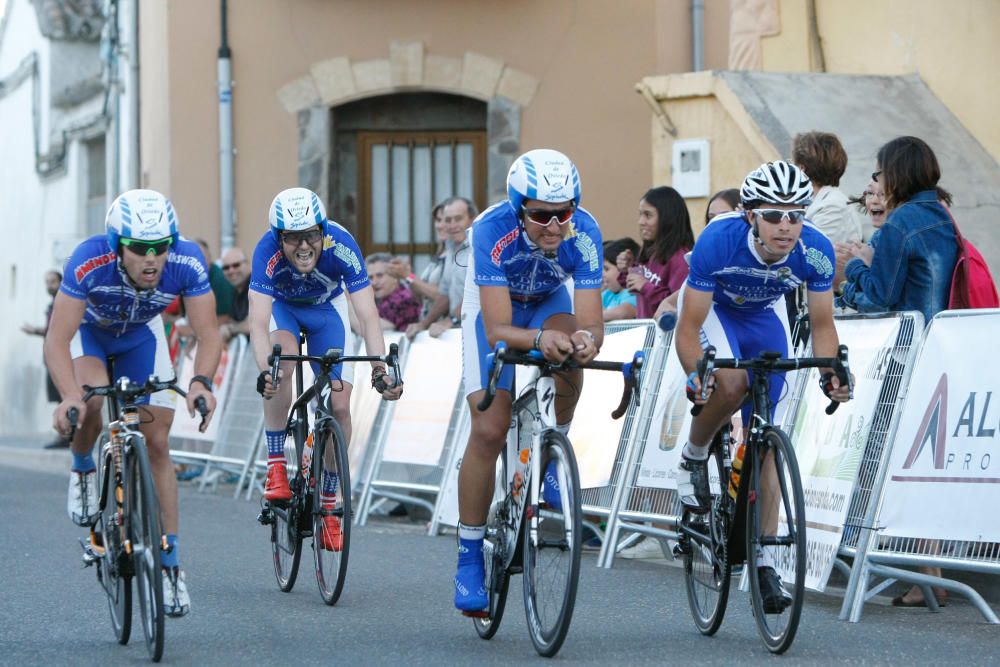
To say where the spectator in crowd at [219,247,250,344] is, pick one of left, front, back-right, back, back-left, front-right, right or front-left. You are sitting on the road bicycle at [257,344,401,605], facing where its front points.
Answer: back

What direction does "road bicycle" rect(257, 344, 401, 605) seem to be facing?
toward the camera

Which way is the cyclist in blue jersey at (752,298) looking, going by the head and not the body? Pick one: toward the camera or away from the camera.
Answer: toward the camera

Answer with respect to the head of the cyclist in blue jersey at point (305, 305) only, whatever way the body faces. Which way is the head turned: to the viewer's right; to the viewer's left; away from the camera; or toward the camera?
toward the camera

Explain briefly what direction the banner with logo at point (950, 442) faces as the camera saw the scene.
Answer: facing the viewer and to the left of the viewer

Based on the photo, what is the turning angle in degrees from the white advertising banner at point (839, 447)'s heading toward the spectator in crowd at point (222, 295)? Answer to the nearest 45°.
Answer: approximately 90° to its right

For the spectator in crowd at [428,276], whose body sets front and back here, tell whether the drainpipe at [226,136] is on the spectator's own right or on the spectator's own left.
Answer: on the spectator's own right

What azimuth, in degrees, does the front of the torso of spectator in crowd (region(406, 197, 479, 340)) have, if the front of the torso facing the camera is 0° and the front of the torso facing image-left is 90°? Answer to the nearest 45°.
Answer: approximately 45°

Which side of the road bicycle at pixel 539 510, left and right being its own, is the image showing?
front

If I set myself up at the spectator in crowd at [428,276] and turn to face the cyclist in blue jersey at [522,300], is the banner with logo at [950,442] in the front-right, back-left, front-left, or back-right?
front-left

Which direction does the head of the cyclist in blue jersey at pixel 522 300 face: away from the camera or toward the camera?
toward the camera

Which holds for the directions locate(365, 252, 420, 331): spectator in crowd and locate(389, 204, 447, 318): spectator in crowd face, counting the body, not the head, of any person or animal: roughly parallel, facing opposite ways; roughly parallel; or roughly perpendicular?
roughly parallel

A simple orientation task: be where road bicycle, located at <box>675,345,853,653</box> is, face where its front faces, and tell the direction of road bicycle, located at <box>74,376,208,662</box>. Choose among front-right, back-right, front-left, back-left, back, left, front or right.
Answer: right

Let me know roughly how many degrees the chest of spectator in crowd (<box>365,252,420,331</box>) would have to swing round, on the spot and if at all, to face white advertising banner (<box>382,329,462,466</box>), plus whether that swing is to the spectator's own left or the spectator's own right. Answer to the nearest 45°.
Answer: approximately 45° to the spectator's own left
